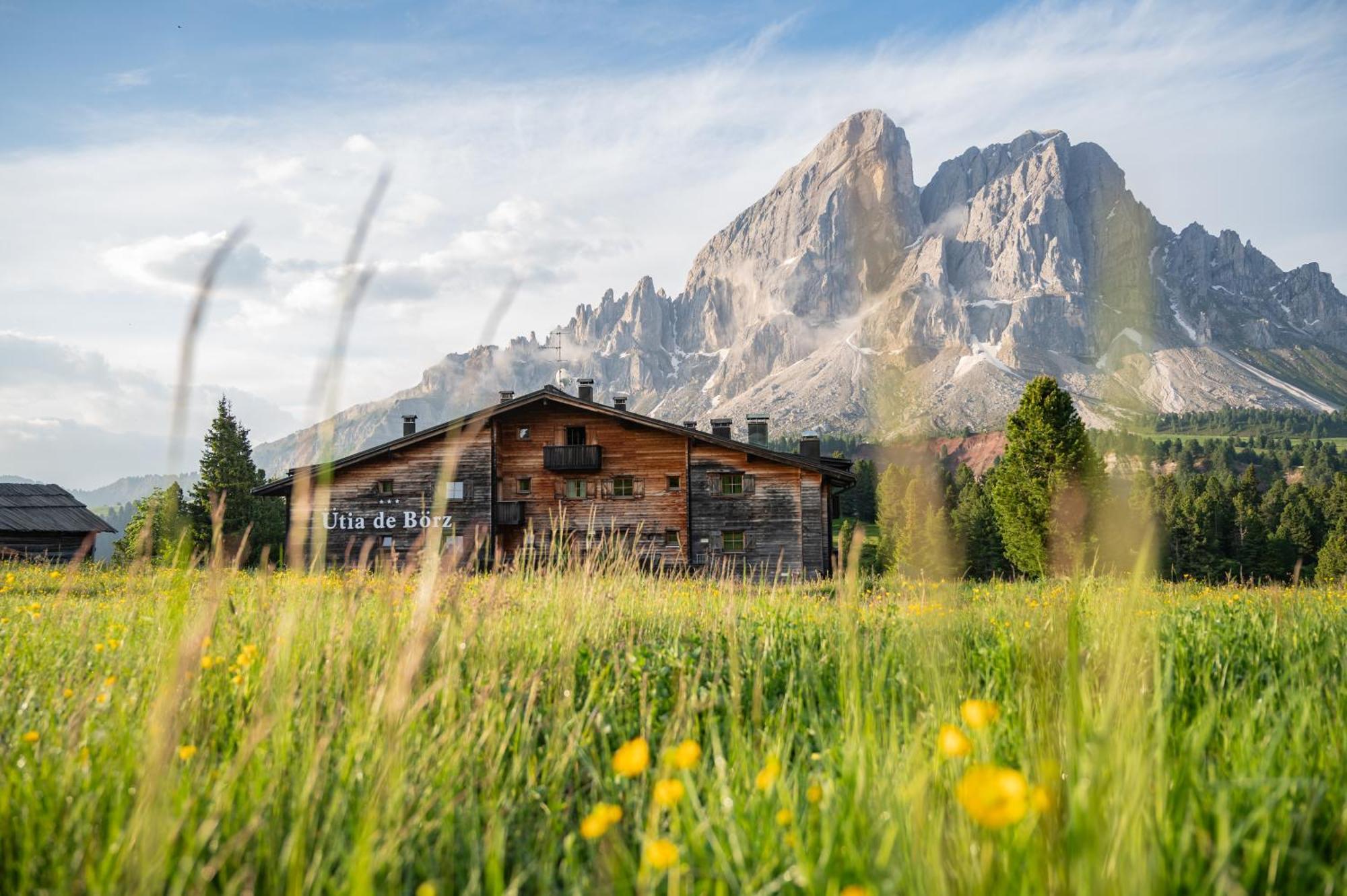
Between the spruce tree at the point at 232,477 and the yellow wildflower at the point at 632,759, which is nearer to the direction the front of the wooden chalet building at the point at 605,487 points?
the yellow wildflower

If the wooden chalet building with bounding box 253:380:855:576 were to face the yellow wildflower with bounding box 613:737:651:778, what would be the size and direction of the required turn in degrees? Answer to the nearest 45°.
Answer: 0° — it already faces it

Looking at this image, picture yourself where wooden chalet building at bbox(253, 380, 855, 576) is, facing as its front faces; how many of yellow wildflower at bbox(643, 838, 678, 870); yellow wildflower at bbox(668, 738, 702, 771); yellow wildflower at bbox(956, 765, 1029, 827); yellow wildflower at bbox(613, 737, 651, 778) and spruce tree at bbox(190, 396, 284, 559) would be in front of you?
4

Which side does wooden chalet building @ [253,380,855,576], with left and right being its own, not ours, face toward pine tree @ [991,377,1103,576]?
left

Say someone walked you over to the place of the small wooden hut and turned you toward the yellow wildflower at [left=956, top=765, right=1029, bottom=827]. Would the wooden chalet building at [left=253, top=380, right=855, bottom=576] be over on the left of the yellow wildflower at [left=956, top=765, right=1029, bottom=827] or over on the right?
left

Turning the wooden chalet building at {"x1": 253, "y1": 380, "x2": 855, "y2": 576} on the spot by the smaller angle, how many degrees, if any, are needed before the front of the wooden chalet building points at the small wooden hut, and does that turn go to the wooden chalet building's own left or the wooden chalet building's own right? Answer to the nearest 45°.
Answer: approximately 135° to the wooden chalet building's own right

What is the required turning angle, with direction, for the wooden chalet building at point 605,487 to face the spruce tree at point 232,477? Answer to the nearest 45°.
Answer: approximately 135° to its right

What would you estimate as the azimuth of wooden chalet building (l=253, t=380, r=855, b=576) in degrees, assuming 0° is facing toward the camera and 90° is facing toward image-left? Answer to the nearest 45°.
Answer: approximately 0°

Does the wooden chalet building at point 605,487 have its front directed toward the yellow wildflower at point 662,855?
yes

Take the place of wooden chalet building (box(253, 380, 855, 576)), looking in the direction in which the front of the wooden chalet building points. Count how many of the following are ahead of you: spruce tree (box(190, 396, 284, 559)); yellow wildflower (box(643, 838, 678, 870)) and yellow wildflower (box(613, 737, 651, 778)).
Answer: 2
